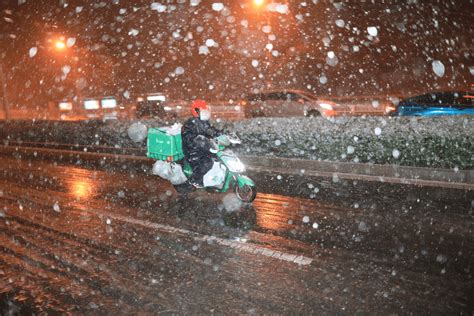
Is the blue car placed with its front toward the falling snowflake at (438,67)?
no

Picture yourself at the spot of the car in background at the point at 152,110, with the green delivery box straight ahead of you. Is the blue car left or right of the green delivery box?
left

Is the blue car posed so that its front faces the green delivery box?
no
